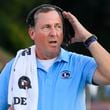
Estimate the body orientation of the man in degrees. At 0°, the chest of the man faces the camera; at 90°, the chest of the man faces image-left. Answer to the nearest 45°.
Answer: approximately 0°
